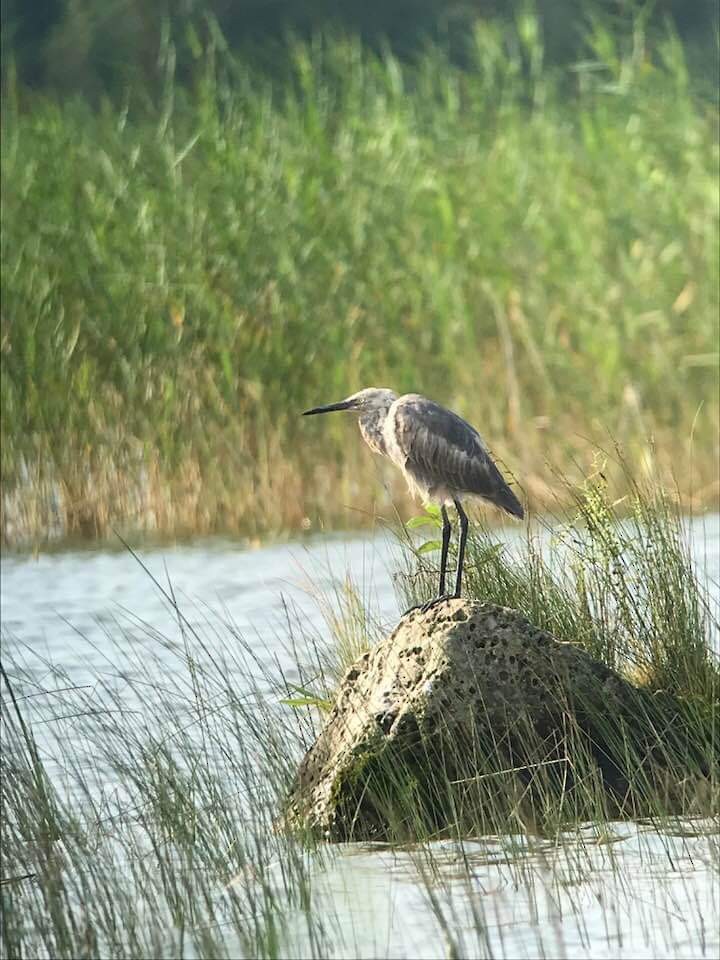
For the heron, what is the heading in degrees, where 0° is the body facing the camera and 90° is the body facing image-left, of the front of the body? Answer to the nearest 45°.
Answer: approximately 90°
